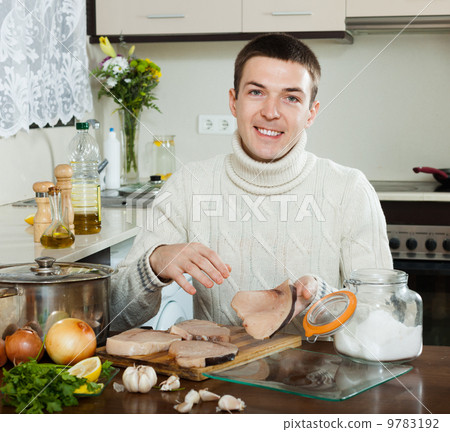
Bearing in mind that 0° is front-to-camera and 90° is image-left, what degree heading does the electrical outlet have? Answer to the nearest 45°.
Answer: approximately 0°

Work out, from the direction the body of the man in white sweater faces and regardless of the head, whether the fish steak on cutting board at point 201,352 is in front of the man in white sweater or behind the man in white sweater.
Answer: in front

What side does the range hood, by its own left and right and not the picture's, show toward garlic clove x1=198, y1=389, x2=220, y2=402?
front

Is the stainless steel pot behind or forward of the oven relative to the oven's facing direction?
forward

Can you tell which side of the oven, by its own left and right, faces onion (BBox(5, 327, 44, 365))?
front

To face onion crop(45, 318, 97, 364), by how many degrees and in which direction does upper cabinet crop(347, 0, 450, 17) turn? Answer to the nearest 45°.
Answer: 0° — it already faces it
